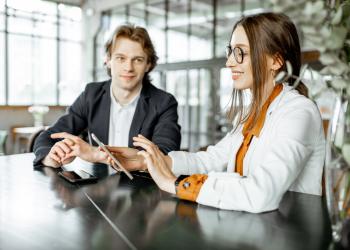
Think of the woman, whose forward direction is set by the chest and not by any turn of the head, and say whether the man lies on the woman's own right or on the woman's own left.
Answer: on the woman's own right

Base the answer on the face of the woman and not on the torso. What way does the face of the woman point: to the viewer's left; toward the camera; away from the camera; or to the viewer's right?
to the viewer's left

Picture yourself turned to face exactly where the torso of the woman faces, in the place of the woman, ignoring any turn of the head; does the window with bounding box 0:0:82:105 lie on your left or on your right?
on your right

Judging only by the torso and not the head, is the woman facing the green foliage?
no

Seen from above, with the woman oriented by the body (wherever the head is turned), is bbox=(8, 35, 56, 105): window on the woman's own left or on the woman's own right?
on the woman's own right

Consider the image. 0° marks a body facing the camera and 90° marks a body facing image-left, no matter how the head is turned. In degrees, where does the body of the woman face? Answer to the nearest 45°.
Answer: approximately 90°
